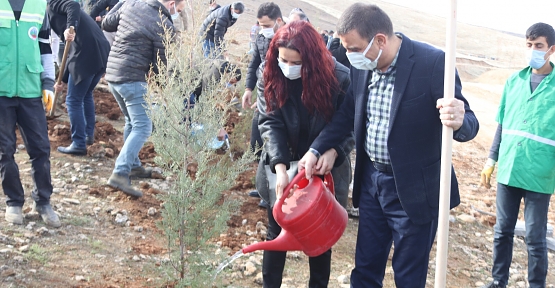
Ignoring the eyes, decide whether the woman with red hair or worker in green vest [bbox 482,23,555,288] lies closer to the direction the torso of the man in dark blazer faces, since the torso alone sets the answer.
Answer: the woman with red hair

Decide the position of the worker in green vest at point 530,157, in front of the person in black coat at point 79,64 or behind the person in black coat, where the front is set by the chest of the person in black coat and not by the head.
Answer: behind

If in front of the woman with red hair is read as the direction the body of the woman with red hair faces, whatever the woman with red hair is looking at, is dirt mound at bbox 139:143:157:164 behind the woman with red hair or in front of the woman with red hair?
behind

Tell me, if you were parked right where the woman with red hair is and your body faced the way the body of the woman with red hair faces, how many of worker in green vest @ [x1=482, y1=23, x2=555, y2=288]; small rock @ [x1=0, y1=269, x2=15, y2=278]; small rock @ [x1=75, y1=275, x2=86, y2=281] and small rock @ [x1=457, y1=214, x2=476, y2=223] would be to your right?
2
